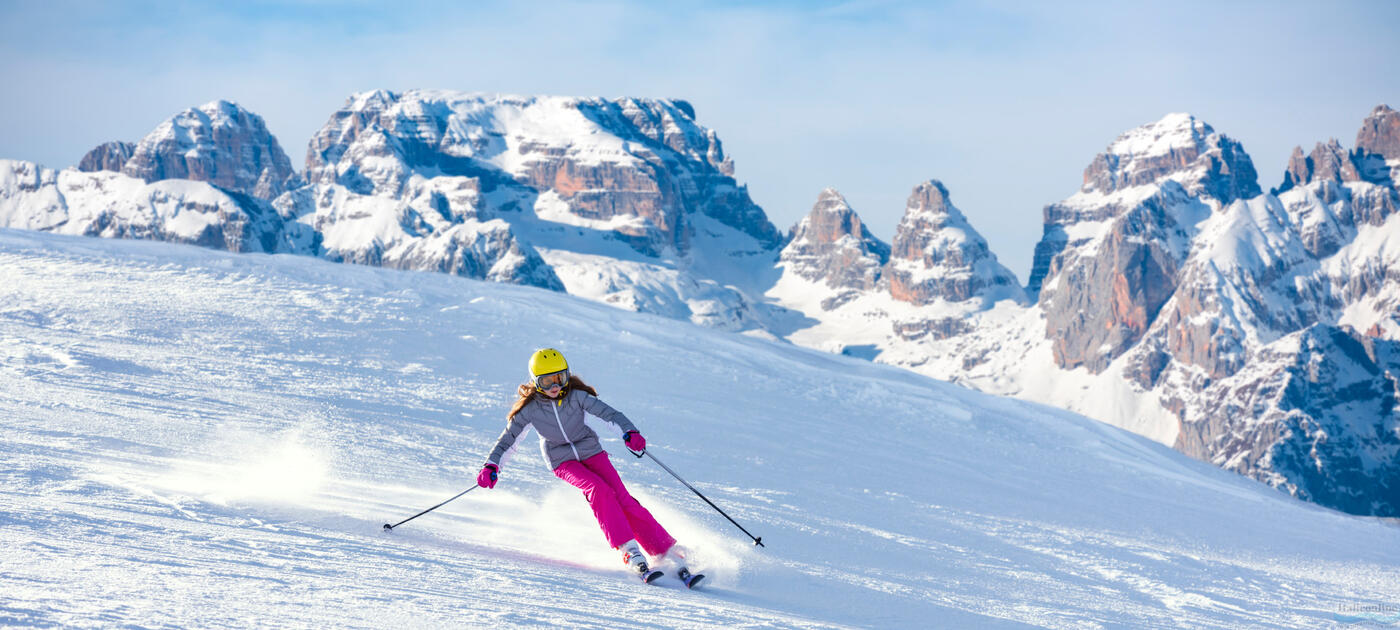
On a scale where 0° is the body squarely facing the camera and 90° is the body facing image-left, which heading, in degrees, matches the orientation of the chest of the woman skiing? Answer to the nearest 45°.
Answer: approximately 0°
